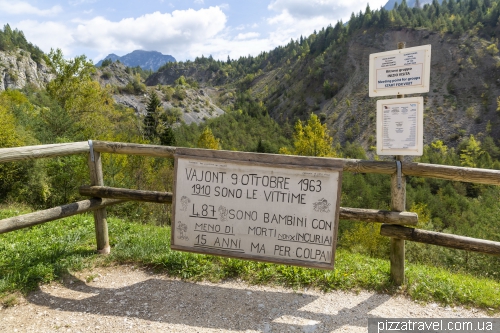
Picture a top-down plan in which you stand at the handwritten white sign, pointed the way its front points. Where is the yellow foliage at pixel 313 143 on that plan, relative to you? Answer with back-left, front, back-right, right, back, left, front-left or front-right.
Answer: back

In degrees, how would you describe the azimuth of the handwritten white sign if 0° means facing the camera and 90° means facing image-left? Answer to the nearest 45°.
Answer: approximately 0°

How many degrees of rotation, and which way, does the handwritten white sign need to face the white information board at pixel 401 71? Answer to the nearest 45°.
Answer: approximately 90° to its left
